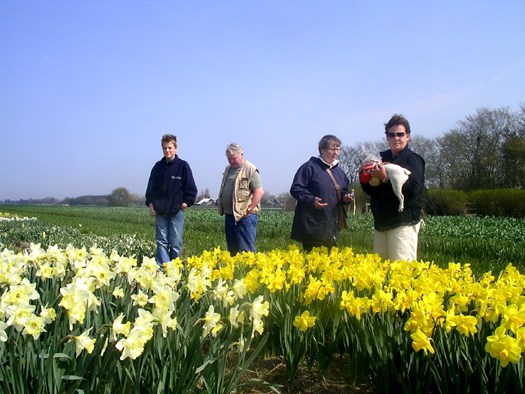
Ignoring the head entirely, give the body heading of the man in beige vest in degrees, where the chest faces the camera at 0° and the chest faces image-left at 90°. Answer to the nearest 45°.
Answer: approximately 45°

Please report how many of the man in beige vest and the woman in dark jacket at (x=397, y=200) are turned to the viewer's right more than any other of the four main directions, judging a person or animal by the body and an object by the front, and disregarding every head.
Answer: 0

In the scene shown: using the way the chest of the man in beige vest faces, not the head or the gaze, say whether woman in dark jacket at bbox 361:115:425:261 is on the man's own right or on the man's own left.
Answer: on the man's own left

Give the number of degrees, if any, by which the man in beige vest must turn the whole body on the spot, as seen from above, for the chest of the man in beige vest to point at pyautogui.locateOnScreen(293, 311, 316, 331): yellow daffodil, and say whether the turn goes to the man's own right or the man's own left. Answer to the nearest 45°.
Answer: approximately 45° to the man's own left

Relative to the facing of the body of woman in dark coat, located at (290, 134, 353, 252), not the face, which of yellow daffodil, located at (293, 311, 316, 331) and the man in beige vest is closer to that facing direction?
the yellow daffodil
